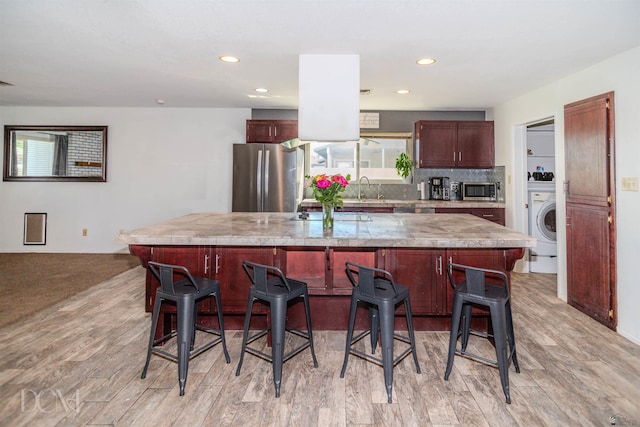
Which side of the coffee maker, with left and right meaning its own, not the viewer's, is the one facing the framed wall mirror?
right

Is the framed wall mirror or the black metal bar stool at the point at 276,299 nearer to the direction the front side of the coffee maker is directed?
the black metal bar stool

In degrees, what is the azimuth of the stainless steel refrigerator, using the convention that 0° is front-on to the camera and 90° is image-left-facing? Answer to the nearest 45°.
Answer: approximately 0°

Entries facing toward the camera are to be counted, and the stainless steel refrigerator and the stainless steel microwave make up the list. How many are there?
2

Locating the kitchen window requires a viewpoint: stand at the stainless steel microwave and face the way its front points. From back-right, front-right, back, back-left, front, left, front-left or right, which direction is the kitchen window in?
right

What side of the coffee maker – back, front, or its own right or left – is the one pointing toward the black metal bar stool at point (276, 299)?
front

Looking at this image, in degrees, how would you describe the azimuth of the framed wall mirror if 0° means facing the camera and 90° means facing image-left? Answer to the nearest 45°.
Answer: approximately 0°

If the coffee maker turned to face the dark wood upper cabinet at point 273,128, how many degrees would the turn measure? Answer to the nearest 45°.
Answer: approximately 45° to its right

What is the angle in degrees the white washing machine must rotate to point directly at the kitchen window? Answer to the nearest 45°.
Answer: approximately 90° to its right

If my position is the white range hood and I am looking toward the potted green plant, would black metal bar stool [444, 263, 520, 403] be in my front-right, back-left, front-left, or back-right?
back-right

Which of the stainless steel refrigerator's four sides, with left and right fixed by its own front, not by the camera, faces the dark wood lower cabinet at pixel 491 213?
left
